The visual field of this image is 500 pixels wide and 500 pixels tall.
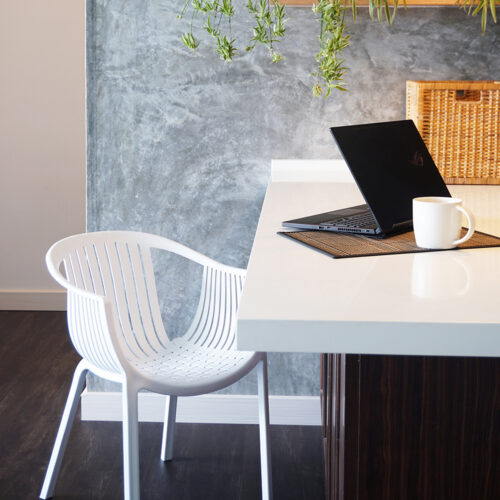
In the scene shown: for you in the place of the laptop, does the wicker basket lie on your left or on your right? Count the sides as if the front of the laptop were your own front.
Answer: on your right

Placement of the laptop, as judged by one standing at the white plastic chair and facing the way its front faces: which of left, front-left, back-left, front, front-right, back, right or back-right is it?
front

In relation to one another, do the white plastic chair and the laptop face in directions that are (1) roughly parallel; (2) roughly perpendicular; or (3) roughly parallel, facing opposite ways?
roughly parallel, facing opposite ways

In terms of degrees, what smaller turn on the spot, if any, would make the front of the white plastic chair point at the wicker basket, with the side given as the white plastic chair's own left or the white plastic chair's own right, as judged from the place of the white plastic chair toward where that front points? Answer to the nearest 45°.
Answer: approximately 45° to the white plastic chair's own left

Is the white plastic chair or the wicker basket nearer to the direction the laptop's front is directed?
the white plastic chair

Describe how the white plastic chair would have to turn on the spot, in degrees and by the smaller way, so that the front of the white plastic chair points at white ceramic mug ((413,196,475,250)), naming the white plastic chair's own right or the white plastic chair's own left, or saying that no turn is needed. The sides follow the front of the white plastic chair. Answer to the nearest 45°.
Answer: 0° — it already faces it

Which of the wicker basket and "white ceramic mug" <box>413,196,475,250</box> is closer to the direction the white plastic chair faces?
the white ceramic mug

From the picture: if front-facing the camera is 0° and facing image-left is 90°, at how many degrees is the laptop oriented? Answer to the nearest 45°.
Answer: approximately 135°

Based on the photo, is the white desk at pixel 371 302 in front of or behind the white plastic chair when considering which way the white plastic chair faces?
in front
